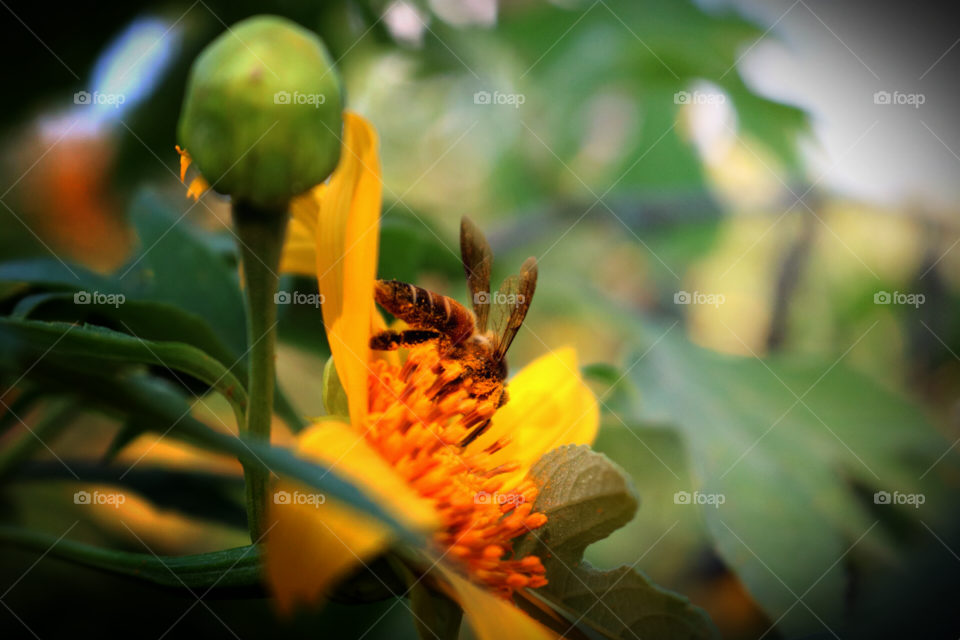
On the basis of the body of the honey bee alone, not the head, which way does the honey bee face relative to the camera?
to the viewer's right

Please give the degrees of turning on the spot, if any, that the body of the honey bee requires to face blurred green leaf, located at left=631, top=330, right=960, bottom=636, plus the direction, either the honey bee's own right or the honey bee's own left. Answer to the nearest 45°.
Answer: approximately 45° to the honey bee's own left
